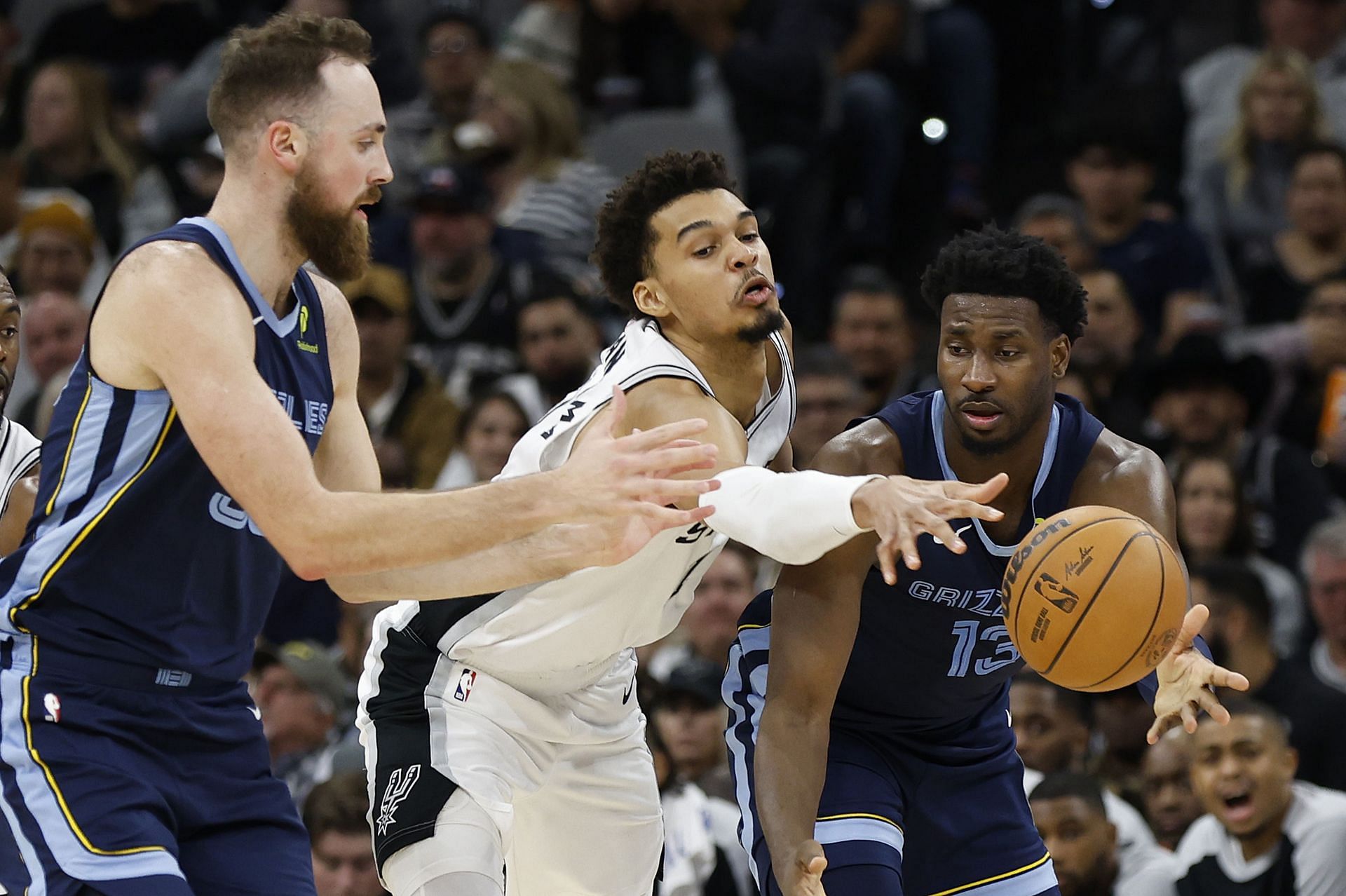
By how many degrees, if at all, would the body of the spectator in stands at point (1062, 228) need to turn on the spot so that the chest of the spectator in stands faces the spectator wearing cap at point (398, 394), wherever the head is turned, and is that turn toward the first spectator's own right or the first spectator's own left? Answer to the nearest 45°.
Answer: approximately 45° to the first spectator's own right

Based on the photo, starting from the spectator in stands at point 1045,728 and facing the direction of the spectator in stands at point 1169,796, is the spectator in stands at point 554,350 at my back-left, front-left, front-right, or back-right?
back-left

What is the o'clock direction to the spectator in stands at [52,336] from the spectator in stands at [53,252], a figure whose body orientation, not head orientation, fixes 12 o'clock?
the spectator in stands at [52,336] is roughly at 12 o'clock from the spectator in stands at [53,252].

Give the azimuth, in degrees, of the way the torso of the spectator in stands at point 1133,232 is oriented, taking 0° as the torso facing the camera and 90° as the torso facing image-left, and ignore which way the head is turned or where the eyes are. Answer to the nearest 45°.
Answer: approximately 0°

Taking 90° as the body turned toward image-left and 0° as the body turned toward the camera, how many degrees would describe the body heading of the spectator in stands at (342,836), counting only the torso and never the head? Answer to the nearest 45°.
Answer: approximately 0°

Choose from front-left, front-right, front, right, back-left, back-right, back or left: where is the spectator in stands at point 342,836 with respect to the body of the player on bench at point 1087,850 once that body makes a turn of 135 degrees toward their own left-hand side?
back

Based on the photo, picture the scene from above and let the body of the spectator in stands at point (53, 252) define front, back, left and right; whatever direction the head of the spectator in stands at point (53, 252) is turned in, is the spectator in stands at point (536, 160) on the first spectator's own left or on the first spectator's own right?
on the first spectator's own left

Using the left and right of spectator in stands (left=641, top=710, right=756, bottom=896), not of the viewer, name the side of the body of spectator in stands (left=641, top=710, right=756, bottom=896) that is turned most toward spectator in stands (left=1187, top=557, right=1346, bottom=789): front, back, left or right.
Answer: left
